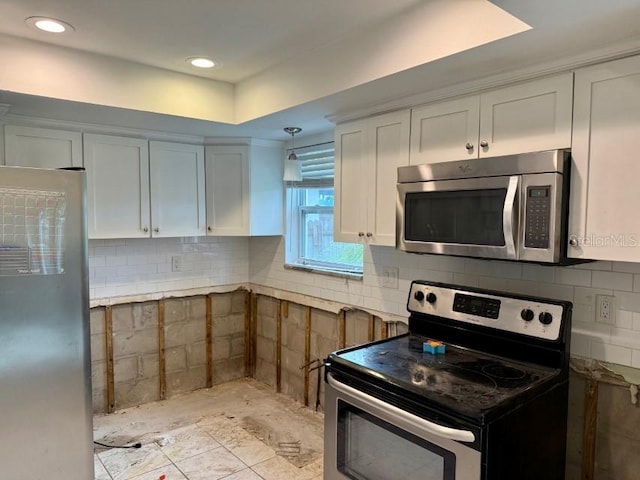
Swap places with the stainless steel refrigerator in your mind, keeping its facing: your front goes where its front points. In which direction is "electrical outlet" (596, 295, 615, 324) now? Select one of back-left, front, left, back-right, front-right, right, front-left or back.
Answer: front-left

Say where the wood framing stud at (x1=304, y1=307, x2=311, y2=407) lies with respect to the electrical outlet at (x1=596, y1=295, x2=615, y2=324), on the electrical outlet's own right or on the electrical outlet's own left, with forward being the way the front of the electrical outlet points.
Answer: on the electrical outlet's own right

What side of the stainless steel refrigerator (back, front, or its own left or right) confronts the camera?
front

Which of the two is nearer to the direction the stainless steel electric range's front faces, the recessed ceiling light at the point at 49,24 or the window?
the recessed ceiling light

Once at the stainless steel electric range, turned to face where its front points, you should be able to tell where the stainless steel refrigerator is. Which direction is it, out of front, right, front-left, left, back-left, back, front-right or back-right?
front-right

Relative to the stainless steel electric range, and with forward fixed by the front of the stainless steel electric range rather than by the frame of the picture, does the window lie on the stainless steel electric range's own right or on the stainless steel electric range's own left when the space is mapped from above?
on the stainless steel electric range's own right

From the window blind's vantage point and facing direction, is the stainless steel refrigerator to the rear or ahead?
ahead

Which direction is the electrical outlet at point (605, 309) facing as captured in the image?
toward the camera

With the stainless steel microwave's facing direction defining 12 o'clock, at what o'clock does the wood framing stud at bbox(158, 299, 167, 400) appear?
The wood framing stud is roughly at 2 o'clock from the stainless steel microwave.

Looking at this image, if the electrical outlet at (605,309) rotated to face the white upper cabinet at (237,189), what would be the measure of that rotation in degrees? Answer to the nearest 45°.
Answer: approximately 90° to its right

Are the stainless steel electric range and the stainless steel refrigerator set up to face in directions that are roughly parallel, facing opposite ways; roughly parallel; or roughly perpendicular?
roughly perpendicular

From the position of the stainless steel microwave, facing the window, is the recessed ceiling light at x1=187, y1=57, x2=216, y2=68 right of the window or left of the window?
left

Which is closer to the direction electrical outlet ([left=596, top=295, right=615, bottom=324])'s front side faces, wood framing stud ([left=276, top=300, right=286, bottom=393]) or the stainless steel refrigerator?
the stainless steel refrigerator

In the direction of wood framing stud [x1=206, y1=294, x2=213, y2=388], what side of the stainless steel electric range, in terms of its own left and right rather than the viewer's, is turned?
right

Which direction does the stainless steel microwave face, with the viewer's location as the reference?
facing the viewer and to the left of the viewer

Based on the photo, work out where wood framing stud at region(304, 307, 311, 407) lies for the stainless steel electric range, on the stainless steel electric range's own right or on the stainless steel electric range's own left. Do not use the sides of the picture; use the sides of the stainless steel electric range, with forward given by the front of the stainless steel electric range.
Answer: on the stainless steel electric range's own right

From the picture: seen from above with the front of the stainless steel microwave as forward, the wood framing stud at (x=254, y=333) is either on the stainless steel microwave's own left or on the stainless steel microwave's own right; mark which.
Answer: on the stainless steel microwave's own right
